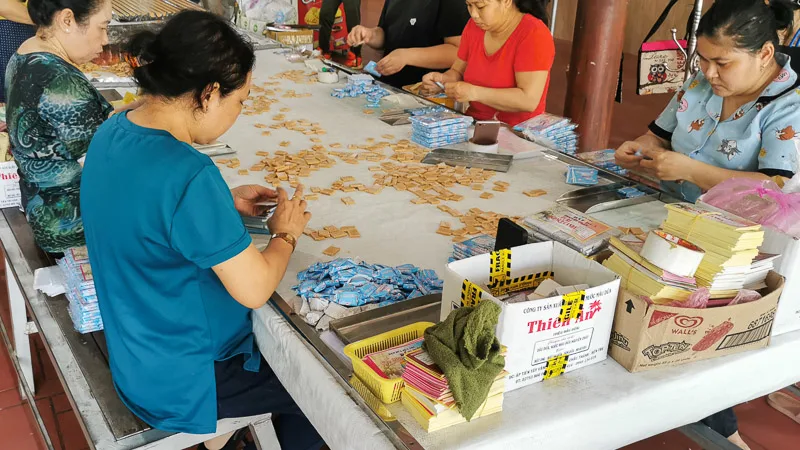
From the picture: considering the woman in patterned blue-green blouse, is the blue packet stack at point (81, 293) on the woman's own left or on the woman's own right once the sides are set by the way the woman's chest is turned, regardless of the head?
on the woman's own right

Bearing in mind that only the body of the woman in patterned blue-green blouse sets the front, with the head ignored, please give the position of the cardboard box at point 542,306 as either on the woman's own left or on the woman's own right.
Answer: on the woman's own right

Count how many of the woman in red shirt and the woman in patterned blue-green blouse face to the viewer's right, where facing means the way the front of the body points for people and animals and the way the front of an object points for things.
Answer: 1

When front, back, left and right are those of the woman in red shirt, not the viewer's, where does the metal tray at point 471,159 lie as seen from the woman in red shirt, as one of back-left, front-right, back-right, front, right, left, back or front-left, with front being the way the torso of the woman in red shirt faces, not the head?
front-left

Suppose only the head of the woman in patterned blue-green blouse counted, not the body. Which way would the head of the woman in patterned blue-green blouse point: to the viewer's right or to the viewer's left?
to the viewer's right

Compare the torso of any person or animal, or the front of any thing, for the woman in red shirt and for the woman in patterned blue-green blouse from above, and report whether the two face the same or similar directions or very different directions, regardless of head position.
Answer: very different directions

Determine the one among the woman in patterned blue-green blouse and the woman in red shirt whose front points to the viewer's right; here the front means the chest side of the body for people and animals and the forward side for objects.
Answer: the woman in patterned blue-green blouse

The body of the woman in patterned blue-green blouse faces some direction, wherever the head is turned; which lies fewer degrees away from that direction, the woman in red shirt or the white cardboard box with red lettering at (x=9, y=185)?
the woman in red shirt

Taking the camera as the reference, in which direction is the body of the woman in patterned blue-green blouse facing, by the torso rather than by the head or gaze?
to the viewer's right

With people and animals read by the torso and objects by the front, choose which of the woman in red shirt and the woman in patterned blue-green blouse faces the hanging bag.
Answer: the woman in patterned blue-green blouse

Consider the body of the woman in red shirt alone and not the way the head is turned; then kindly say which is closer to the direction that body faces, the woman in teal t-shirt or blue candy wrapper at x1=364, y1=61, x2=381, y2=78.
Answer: the woman in teal t-shirt

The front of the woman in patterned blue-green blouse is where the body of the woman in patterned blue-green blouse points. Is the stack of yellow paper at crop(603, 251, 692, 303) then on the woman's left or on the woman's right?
on the woman's right

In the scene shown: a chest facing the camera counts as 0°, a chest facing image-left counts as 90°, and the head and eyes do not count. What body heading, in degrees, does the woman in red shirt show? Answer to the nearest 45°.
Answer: approximately 45°

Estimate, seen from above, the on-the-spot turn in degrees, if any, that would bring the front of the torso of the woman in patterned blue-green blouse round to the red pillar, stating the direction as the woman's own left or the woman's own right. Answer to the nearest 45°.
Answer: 0° — they already face it
